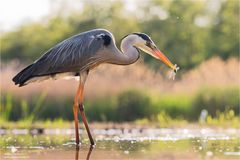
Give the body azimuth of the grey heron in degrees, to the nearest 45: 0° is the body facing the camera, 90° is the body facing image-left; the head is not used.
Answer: approximately 270°
